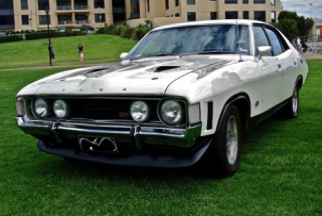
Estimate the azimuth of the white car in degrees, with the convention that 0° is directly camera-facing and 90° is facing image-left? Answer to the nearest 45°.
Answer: approximately 45°
